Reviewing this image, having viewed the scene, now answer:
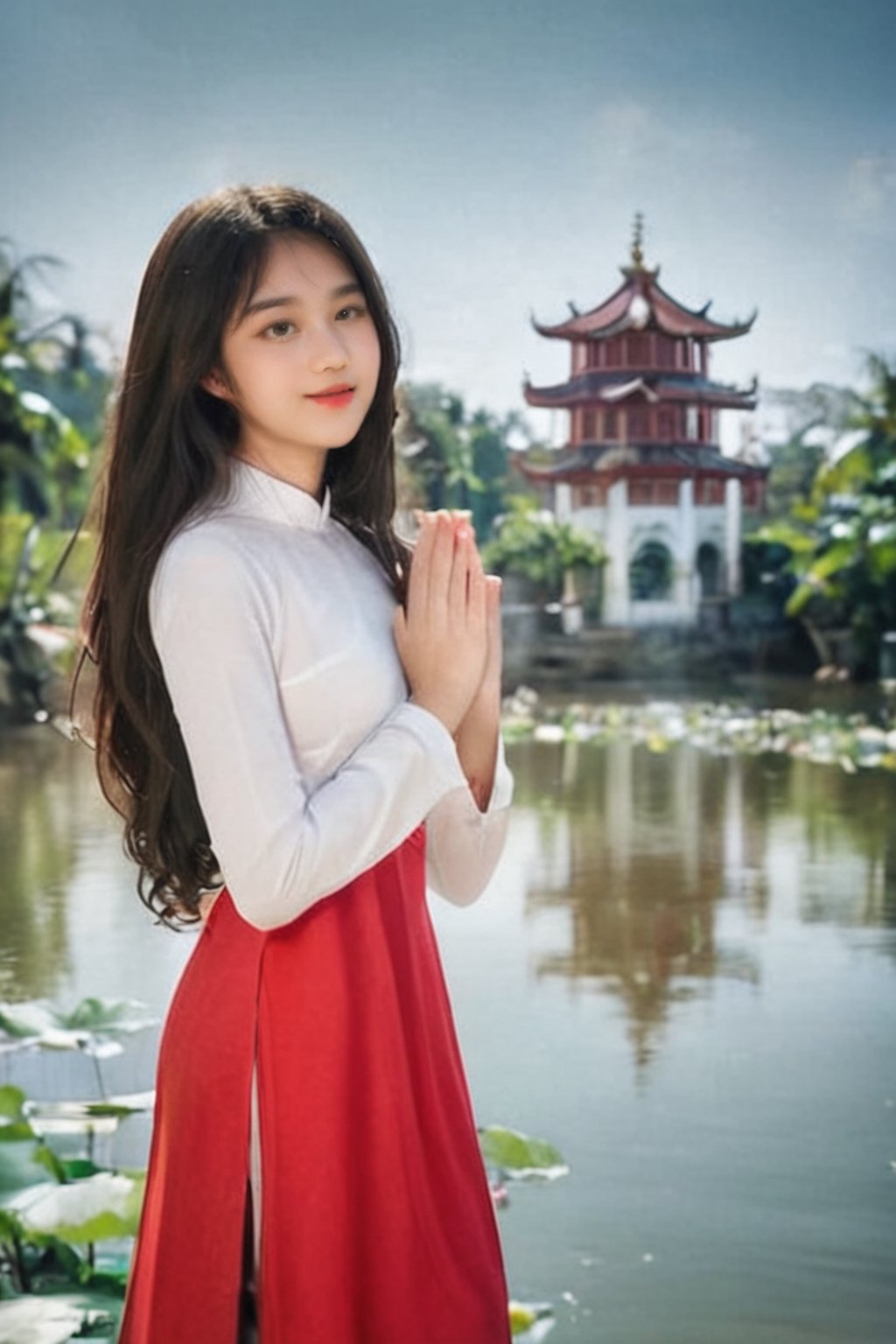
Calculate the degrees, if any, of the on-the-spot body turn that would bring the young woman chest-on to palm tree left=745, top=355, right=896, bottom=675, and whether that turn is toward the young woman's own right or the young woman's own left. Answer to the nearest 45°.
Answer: approximately 90° to the young woman's own left

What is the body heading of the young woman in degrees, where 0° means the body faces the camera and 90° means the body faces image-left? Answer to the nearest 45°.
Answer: approximately 315°

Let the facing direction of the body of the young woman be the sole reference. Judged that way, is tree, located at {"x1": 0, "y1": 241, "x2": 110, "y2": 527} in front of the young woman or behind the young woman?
behind

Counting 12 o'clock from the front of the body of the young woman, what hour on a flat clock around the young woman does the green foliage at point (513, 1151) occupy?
The green foliage is roughly at 8 o'clock from the young woman.

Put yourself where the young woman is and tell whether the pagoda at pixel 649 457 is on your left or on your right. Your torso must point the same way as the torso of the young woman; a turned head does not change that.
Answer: on your left
